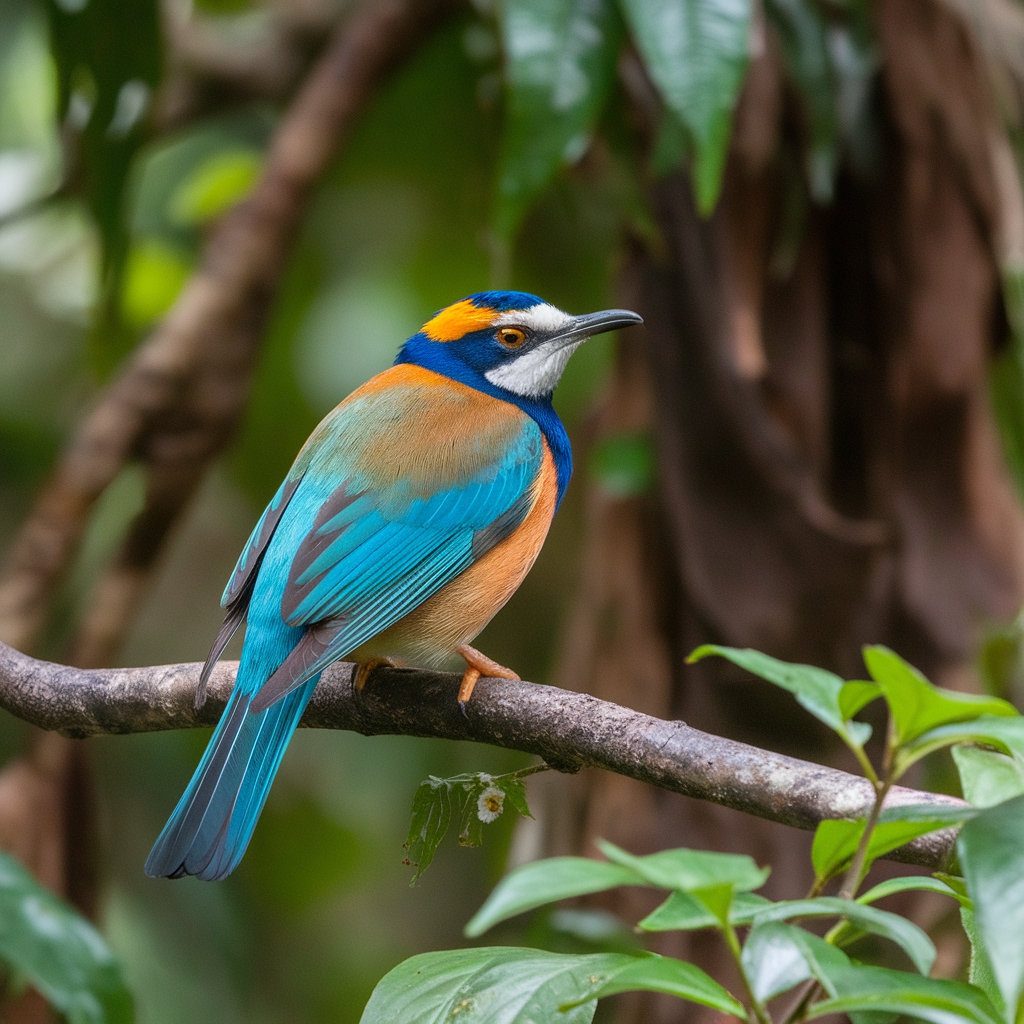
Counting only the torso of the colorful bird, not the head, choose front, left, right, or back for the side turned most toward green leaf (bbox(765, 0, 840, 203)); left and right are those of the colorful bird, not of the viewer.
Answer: front

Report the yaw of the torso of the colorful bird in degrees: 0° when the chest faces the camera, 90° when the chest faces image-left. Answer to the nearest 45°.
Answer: approximately 225°

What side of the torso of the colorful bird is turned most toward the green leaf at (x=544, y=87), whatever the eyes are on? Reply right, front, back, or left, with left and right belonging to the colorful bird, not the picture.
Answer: front

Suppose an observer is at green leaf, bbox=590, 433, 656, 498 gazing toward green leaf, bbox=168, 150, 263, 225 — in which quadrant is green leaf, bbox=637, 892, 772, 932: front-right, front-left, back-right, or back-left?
back-left

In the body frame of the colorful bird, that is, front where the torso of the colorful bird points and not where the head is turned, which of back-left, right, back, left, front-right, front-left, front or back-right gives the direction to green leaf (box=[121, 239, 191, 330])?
front-left

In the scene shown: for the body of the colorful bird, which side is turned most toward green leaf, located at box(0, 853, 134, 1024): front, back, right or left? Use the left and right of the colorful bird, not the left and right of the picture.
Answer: back

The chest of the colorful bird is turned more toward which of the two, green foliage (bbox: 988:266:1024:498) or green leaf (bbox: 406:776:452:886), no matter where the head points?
the green foliage

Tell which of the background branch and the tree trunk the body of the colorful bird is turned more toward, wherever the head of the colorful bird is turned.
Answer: the tree trunk

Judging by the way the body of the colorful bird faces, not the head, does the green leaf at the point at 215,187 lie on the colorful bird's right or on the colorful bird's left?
on the colorful bird's left

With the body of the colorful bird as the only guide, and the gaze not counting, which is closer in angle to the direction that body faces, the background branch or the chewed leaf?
the chewed leaf

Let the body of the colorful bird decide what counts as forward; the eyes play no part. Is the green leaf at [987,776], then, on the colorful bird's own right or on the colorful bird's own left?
on the colorful bird's own right
